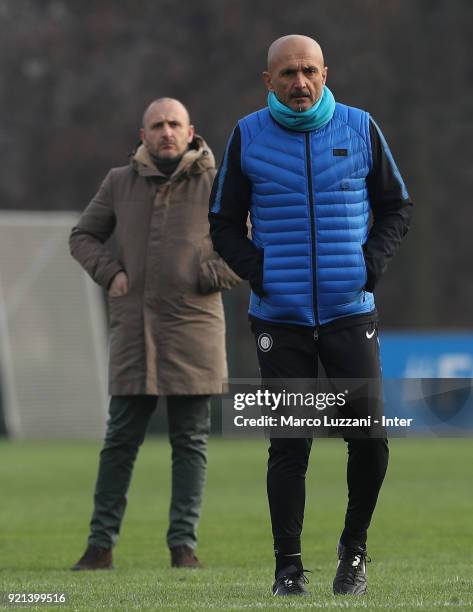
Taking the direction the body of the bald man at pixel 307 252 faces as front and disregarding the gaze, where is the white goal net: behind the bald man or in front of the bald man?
behind

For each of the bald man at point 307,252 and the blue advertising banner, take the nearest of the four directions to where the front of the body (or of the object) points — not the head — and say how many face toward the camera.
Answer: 2

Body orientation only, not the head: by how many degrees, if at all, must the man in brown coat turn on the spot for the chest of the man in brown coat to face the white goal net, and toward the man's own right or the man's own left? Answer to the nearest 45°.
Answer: approximately 180°

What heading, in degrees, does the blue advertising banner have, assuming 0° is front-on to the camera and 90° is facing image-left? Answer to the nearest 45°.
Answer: approximately 0°

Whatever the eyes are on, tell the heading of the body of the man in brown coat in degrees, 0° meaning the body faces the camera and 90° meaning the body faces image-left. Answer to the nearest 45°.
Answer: approximately 0°
